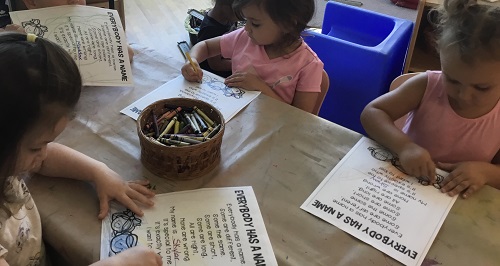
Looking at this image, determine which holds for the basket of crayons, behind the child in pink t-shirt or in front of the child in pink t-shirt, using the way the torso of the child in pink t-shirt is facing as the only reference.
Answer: in front

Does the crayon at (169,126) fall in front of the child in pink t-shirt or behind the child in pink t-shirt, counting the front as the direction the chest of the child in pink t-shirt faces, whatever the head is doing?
in front

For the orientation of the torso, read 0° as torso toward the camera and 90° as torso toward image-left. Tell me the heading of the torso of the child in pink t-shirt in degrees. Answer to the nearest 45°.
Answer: approximately 45°

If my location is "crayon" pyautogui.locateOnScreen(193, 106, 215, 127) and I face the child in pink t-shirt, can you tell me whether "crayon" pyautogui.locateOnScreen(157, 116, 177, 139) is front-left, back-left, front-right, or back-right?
back-left

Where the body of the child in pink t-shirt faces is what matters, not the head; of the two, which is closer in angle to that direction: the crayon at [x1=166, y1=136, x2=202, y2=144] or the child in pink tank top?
the crayon

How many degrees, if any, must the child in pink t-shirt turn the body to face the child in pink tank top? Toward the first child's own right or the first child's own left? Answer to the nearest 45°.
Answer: approximately 90° to the first child's own left

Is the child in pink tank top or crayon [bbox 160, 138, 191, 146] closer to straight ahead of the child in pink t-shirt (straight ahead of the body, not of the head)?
the crayon

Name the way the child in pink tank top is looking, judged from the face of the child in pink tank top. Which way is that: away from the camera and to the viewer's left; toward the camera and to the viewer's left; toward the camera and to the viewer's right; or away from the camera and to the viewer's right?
toward the camera and to the viewer's left
